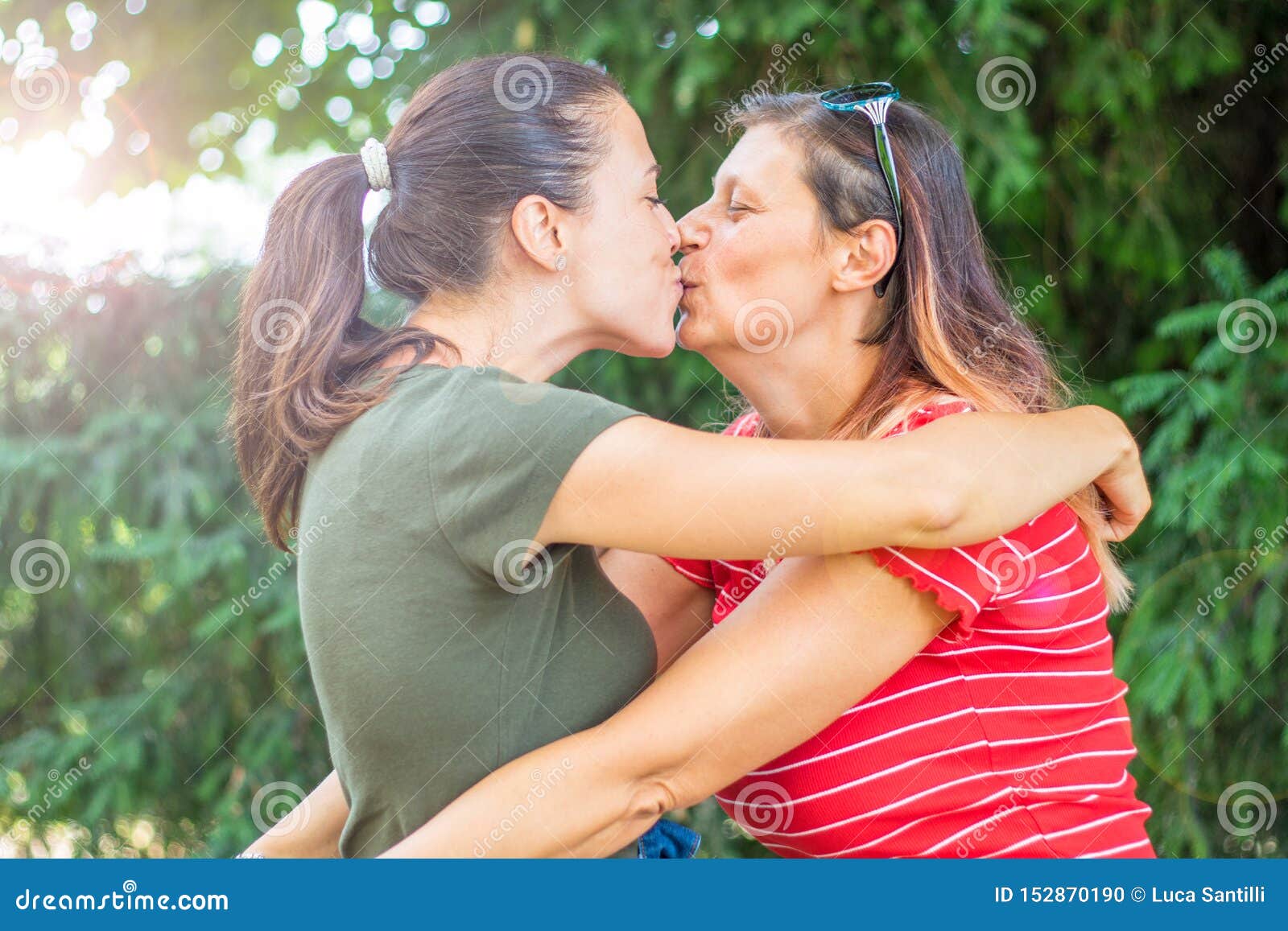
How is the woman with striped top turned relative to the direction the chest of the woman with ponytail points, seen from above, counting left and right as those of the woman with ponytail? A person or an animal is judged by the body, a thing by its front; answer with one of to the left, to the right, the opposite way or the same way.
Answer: the opposite way

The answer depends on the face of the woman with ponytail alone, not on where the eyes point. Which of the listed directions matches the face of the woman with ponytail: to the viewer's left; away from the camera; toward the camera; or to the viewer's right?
to the viewer's right

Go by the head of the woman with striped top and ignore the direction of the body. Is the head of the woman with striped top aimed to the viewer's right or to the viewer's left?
to the viewer's left

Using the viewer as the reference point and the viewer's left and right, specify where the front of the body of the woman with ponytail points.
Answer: facing to the right of the viewer

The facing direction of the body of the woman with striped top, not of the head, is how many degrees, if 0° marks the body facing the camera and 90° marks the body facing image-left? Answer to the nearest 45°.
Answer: approximately 90°
